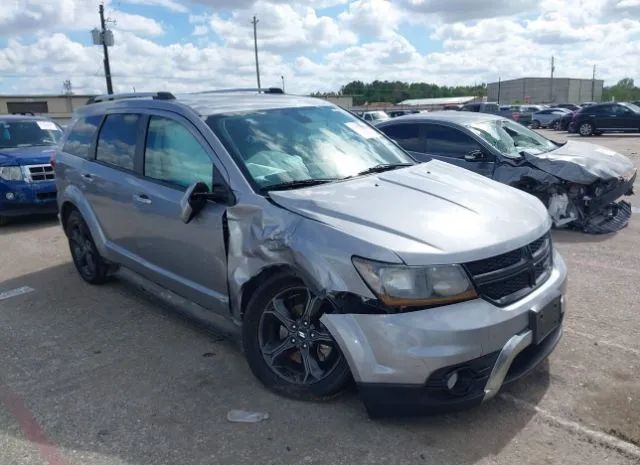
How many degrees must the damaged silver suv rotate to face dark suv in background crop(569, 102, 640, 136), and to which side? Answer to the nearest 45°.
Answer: approximately 90° to its left

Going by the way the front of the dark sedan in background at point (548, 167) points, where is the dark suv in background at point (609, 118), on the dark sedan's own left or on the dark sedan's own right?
on the dark sedan's own left

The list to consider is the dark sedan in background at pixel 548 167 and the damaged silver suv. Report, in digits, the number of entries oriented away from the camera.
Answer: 0

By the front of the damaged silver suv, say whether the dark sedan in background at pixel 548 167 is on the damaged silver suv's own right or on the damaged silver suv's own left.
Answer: on the damaged silver suv's own left

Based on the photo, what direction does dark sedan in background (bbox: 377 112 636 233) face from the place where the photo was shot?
facing the viewer and to the right of the viewer

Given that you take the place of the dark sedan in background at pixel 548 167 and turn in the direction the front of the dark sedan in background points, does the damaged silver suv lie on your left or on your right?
on your right
